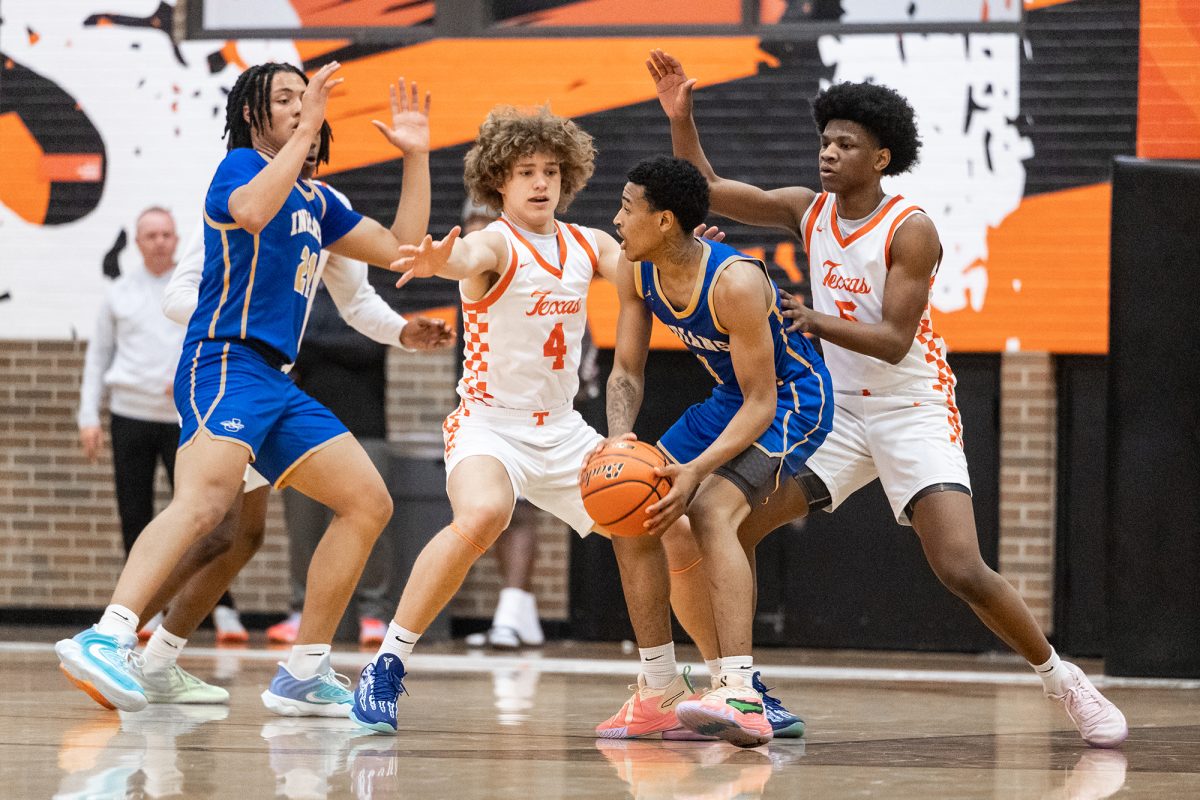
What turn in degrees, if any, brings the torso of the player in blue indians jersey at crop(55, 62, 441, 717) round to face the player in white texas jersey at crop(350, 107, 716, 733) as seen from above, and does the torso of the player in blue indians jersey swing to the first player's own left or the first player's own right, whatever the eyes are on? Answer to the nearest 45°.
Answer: approximately 45° to the first player's own left

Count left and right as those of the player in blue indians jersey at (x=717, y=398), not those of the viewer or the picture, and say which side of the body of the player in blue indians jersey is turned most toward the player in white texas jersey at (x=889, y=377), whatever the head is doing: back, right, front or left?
back

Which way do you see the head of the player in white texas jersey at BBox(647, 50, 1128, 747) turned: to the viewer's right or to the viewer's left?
to the viewer's left

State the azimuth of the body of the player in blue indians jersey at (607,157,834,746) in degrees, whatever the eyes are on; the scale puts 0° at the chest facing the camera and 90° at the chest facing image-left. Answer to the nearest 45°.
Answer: approximately 45°

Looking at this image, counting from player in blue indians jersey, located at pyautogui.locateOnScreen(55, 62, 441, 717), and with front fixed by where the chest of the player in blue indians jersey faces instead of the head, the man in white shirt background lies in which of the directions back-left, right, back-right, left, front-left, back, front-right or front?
back-left

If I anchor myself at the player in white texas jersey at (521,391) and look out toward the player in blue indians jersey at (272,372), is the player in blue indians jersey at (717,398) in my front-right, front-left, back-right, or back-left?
back-left

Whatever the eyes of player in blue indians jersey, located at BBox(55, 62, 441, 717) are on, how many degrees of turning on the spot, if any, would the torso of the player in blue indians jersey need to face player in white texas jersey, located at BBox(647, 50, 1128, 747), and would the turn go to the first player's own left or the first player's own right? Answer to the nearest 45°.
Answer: approximately 45° to the first player's own left

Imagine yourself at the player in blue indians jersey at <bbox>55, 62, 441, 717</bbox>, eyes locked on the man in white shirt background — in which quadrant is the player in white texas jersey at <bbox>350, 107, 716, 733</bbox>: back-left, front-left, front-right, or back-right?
back-right

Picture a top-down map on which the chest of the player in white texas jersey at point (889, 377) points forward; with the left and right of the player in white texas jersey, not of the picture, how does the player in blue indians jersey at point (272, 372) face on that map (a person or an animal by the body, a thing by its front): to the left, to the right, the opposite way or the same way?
to the left

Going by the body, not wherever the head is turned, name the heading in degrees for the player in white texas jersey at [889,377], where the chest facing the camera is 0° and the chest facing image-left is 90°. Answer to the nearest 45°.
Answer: approximately 45°
